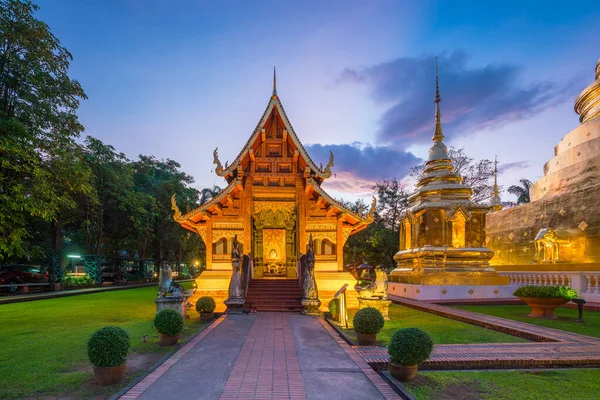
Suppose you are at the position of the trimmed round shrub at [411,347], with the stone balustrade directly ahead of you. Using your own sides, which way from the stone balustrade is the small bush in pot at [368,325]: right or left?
left

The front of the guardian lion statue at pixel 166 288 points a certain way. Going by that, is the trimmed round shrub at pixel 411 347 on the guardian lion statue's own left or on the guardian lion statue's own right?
on the guardian lion statue's own left

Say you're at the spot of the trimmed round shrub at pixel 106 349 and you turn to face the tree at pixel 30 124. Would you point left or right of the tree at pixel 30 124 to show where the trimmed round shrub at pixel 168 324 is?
right

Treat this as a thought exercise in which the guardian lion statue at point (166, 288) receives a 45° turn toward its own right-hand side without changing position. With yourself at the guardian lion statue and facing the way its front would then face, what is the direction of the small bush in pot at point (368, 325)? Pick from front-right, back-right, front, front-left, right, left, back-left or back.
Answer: back-left

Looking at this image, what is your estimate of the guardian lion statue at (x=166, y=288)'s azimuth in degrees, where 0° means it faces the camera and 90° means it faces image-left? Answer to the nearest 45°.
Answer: approximately 45°

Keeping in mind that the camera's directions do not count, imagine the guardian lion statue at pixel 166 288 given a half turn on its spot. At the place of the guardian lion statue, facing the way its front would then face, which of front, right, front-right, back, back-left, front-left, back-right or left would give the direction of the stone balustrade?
front-right

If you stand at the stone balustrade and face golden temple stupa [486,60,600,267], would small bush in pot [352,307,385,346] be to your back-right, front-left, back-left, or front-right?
back-left

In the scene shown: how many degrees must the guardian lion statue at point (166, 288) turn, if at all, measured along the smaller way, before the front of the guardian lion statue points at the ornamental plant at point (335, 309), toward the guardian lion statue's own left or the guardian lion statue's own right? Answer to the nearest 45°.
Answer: approximately 135° to the guardian lion statue's own left

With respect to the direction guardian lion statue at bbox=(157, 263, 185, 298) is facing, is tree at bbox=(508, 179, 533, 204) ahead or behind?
behind

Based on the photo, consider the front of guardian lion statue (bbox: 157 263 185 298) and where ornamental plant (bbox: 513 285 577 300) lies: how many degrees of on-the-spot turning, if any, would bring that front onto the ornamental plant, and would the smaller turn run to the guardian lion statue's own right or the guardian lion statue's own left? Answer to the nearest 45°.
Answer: approximately 135° to the guardian lion statue's own left

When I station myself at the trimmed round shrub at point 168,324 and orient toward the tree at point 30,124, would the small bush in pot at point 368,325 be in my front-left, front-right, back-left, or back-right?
back-right

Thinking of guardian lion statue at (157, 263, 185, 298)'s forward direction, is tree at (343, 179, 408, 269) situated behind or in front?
behind
